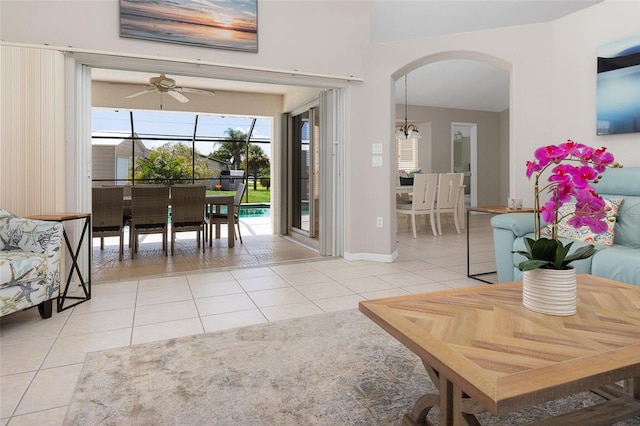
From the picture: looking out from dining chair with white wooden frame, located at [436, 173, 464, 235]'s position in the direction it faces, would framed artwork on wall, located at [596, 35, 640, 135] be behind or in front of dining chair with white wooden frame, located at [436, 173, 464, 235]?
behind

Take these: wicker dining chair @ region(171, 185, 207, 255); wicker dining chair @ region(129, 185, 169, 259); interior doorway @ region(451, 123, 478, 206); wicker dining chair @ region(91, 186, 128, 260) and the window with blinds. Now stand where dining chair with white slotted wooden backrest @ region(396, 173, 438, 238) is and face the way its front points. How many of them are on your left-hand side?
3

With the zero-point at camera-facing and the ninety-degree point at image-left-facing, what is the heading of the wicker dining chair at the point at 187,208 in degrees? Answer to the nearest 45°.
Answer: approximately 180°

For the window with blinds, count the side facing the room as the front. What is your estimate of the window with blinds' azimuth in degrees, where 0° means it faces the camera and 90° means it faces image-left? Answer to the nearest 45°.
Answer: approximately 0°

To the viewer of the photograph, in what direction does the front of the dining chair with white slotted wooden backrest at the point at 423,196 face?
facing away from the viewer and to the left of the viewer

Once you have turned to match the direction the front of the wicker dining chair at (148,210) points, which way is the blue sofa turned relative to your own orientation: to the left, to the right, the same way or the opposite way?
to the left

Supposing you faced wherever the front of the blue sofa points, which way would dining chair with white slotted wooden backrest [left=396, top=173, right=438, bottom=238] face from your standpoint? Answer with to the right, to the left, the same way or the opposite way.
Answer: to the right

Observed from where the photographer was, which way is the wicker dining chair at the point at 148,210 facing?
facing away from the viewer

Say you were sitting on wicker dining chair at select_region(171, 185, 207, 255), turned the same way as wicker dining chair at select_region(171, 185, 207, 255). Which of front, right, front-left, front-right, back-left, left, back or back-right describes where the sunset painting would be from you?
back

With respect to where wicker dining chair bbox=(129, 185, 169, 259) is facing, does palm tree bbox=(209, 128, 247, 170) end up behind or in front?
in front

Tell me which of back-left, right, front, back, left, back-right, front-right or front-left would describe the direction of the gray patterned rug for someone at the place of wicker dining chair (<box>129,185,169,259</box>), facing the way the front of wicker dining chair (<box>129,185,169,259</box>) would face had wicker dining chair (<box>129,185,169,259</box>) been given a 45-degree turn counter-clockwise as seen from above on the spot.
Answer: back-left

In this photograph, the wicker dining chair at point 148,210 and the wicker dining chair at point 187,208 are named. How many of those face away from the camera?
2
